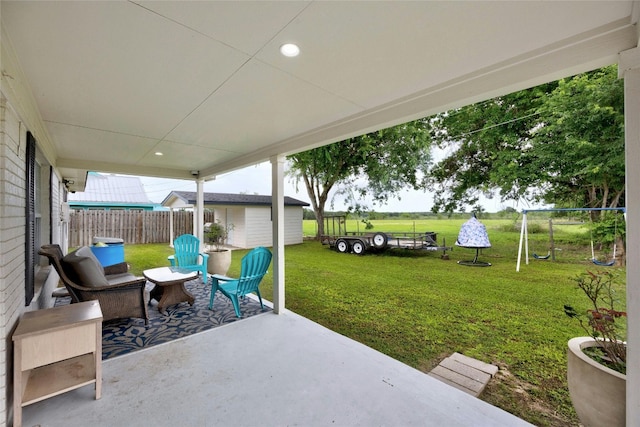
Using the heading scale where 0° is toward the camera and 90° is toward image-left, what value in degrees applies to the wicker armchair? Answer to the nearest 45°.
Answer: approximately 270°

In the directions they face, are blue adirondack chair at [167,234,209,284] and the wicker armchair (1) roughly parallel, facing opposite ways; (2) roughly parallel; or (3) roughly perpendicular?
roughly perpendicular

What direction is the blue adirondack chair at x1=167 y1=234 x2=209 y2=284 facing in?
toward the camera

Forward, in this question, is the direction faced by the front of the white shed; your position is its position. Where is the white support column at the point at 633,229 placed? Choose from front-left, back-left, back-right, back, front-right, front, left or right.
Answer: front-left

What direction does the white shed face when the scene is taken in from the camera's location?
facing the viewer and to the left of the viewer

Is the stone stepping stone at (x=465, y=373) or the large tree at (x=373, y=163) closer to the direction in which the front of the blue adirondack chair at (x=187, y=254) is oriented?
the stone stepping stone

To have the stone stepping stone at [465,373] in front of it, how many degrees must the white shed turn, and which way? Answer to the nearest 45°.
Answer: approximately 45° to its left

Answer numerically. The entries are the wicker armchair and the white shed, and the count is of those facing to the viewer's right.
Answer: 1

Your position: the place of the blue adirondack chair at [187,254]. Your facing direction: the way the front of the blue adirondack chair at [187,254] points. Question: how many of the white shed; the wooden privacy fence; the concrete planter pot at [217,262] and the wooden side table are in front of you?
1

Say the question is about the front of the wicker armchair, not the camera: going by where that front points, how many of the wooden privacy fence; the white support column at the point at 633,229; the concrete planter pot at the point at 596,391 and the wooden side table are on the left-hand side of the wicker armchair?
1

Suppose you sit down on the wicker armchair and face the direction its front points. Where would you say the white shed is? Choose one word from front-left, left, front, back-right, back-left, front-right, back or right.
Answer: front-left

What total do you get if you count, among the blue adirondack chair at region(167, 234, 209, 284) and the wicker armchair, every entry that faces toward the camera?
1
